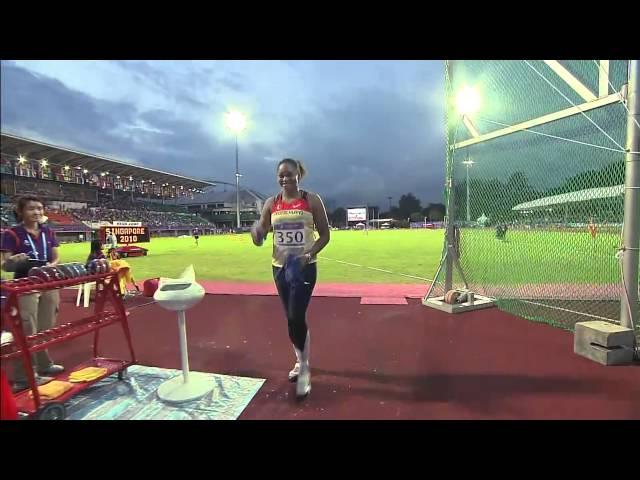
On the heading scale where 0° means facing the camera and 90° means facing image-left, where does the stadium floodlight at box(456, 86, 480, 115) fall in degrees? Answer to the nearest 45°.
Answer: approximately 0°

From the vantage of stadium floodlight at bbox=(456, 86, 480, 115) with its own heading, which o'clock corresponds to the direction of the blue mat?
The blue mat is roughly at 1 o'clock from the stadium floodlight.

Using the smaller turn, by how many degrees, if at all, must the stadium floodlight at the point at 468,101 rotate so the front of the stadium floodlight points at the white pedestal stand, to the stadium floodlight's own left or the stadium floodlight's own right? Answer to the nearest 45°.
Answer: approximately 45° to the stadium floodlight's own right
